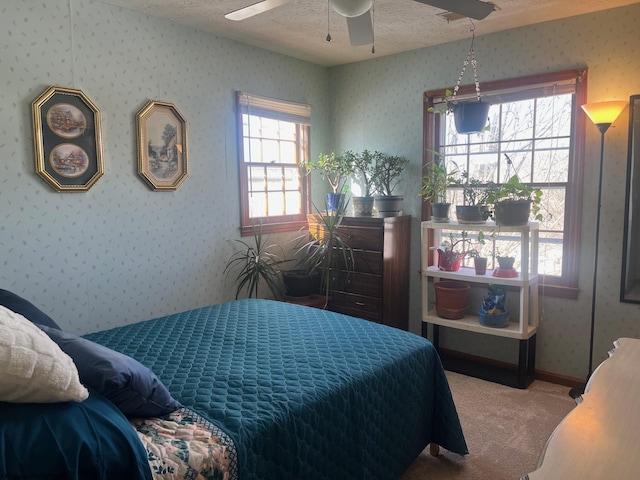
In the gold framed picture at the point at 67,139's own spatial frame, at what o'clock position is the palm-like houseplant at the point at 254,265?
The palm-like houseplant is roughly at 10 o'clock from the gold framed picture.

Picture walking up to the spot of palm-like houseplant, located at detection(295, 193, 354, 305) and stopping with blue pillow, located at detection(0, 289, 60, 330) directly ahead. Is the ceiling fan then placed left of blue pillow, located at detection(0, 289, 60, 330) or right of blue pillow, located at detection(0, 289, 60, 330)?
left

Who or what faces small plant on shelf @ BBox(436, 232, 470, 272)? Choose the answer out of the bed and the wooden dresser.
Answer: the bed

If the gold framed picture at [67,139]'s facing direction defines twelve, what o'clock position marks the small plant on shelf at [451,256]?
The small plant on shelf is roughly at 11 o'clock from the gold framed picture.

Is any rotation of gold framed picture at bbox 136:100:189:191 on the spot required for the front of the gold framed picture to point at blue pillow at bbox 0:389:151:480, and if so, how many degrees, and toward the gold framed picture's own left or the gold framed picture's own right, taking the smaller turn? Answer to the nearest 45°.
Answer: approximately 45° to the gold framed picture's own right

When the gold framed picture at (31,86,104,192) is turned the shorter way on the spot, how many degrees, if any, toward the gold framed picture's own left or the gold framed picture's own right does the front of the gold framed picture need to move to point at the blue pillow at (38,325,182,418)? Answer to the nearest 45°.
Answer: approximately 45° to the gold framed picture's own right

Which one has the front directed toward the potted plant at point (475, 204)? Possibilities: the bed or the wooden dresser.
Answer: the bed

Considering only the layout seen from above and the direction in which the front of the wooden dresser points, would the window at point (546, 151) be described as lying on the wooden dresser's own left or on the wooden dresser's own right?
on the wooden dresser's own left

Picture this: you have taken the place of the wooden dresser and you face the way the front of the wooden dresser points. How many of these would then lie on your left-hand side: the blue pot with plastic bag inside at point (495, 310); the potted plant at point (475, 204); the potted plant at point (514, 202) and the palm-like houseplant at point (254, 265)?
3

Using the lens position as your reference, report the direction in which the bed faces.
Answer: facing away from the viewer and to the right of the viewer
